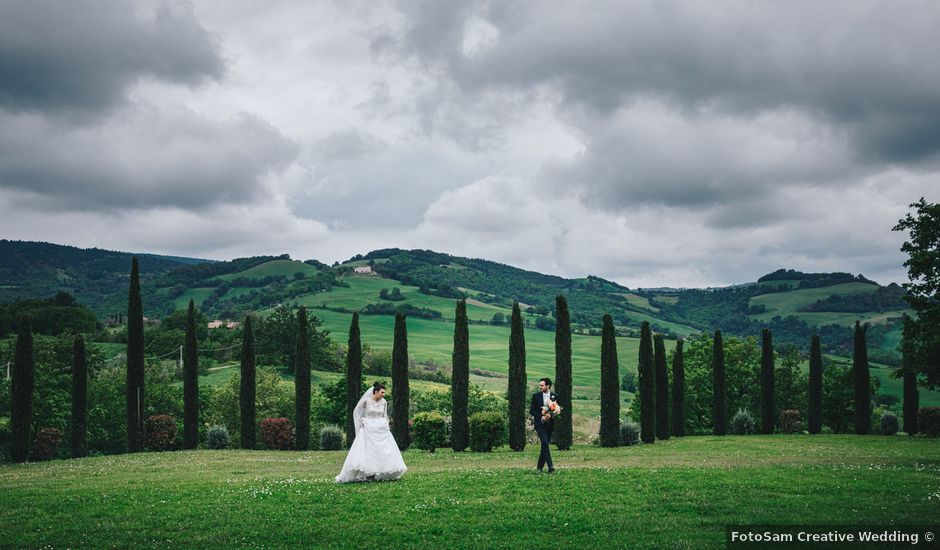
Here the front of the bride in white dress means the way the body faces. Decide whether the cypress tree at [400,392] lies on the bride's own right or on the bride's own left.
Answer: on the bride's own left

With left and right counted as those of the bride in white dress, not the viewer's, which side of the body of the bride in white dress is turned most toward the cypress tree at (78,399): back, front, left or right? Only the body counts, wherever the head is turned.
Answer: back

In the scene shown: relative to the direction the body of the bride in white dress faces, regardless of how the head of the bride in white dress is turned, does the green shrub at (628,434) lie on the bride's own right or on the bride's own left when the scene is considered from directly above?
on the bride's own left

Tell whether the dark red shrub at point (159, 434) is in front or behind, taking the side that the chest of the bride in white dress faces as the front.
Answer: behind

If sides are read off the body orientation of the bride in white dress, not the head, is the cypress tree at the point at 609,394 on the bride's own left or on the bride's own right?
on the bride's own left

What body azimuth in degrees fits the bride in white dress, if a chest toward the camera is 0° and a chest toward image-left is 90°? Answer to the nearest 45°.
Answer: approximately 315°

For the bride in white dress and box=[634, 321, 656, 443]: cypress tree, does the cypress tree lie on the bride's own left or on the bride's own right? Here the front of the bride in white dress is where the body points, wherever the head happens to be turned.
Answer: on the bride's own left
